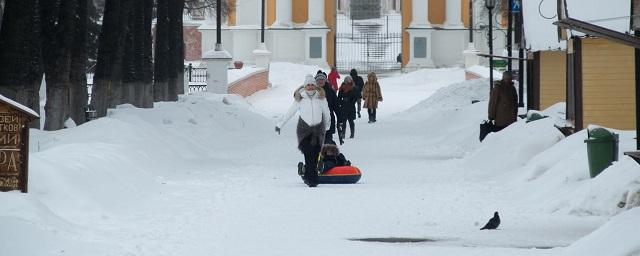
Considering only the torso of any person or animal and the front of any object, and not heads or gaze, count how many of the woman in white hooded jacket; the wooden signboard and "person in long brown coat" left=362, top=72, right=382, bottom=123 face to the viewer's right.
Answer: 0

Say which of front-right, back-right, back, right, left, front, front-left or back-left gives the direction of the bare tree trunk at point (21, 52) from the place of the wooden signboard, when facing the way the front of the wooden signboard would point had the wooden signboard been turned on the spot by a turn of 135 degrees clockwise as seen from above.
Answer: front-right

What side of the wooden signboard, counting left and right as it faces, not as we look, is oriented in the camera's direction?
front

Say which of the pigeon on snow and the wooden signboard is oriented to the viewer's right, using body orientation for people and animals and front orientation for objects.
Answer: the pigeon on snow

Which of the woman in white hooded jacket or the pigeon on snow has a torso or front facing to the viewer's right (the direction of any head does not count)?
the pigeon on snow

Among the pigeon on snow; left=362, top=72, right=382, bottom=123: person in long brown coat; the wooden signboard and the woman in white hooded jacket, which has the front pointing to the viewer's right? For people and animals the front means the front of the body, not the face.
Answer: the pigeon on snow

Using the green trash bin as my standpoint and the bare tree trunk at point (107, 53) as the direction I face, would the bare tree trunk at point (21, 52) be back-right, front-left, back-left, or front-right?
front-left

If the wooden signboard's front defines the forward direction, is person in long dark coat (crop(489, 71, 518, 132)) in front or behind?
behind

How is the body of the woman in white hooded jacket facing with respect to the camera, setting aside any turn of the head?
toward the camera

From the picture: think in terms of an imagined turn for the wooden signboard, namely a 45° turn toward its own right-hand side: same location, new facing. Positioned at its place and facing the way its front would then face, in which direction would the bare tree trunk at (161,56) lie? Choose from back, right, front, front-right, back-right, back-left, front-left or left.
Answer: back-right

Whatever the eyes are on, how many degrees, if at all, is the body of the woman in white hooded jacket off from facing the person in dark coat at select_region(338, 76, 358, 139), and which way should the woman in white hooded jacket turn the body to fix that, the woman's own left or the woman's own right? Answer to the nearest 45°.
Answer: approximately 180°

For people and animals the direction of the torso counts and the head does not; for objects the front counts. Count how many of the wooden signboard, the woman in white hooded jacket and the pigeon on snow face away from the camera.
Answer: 0

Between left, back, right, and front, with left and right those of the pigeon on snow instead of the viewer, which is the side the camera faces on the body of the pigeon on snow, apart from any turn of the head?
right

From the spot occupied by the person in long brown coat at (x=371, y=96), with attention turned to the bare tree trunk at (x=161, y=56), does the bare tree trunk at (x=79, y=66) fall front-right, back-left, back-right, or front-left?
front-left
